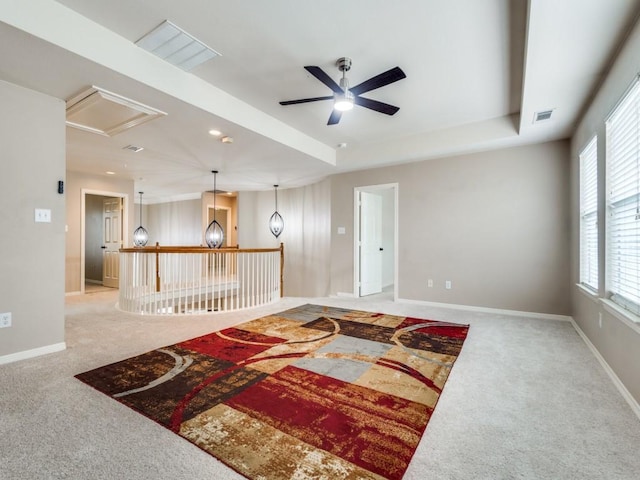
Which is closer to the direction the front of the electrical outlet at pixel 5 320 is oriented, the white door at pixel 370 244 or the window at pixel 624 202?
the window

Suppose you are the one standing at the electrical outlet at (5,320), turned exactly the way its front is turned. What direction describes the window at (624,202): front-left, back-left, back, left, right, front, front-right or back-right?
front-left

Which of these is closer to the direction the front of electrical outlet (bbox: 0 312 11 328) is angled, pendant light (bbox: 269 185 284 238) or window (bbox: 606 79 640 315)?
the window

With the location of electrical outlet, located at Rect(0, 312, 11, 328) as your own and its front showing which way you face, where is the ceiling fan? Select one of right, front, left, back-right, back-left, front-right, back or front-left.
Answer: front-left

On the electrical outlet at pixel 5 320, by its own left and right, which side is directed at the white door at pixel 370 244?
left

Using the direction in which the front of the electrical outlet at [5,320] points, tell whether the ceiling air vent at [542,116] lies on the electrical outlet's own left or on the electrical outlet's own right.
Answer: on the electrical outlet's own left

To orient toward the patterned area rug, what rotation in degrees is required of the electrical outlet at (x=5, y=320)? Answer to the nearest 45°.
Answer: approximately 45° to its left
